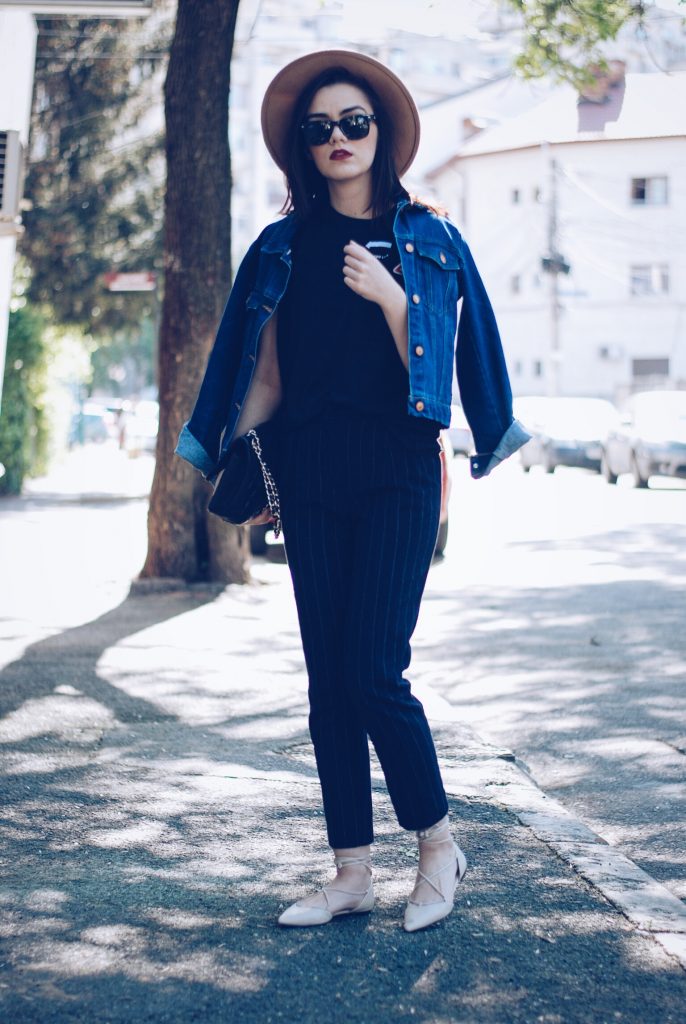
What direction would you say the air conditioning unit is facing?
to the viewer's right

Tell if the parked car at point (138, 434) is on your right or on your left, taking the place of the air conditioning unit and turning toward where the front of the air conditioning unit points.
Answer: on your left

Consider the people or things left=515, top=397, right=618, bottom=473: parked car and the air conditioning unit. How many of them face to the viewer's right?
1

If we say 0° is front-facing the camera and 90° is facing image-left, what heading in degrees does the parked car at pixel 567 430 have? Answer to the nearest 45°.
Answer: approximately 45°

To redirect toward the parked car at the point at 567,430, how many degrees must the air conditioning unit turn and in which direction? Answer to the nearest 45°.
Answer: approximately 45° to its left
